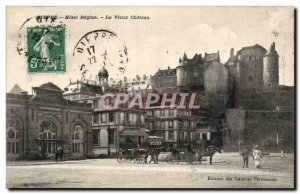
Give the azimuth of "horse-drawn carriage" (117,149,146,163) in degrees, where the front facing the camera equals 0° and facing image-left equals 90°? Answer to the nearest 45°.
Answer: approximately 270°

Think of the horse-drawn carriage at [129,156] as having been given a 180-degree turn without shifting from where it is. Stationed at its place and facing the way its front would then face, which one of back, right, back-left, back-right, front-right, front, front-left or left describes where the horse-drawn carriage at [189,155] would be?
back

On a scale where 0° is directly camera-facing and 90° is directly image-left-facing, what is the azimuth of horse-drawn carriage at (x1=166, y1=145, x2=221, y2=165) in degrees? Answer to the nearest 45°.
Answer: approximately 270°
